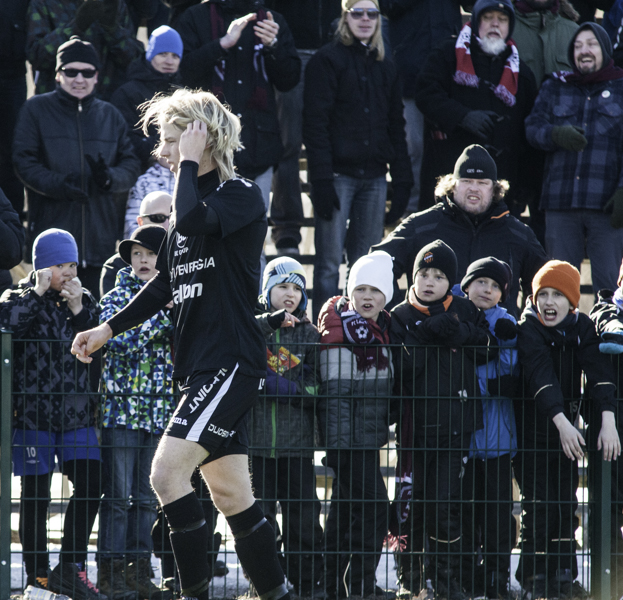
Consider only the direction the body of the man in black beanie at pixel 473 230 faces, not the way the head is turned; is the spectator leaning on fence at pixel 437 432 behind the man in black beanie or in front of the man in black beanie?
in front

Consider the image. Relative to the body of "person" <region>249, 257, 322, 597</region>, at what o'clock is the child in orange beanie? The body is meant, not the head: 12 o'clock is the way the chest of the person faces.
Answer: The child in orange beanie is roughly at 9 o'clock from the person.

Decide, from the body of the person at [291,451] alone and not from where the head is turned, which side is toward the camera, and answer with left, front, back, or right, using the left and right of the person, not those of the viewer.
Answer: front

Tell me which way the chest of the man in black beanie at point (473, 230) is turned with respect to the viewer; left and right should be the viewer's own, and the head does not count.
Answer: facing the viewer

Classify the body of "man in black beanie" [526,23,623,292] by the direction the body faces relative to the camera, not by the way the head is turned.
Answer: toward the camera

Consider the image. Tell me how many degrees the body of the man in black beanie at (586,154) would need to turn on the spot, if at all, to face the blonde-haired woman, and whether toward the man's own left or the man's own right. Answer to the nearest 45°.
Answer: approximately 90° to the man's own right

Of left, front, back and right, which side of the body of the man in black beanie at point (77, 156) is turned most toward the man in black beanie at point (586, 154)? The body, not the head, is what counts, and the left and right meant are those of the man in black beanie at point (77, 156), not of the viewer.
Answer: left
